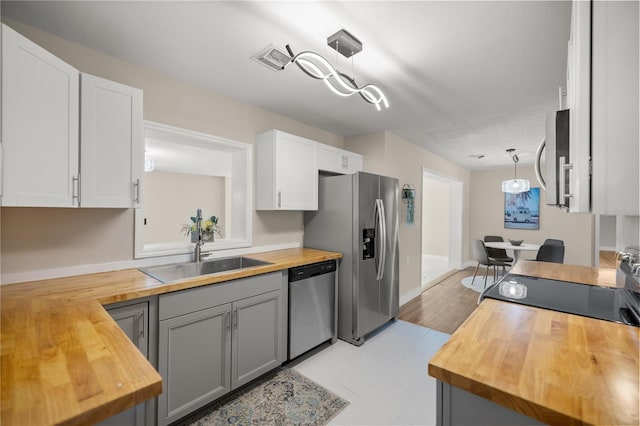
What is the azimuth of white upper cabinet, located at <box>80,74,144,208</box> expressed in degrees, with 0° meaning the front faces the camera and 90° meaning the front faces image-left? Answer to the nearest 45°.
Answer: approximately 315°

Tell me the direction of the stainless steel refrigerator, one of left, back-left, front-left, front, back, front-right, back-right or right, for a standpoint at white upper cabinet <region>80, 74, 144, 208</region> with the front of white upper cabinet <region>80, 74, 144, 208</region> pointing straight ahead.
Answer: front-left

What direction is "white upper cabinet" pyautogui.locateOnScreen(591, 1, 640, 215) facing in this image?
to the viewer's left

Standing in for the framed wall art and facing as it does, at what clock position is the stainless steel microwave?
The stainless steel microwave is roughly at 12 o'clock from the framed wall art.

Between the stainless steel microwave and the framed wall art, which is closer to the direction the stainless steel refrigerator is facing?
the stainless steel microwave

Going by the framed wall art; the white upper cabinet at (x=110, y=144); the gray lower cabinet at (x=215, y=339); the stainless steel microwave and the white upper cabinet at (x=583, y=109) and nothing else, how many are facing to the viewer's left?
2

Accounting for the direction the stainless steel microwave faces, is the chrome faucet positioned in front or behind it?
in front

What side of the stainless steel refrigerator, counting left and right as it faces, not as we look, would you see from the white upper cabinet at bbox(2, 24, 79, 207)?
right
